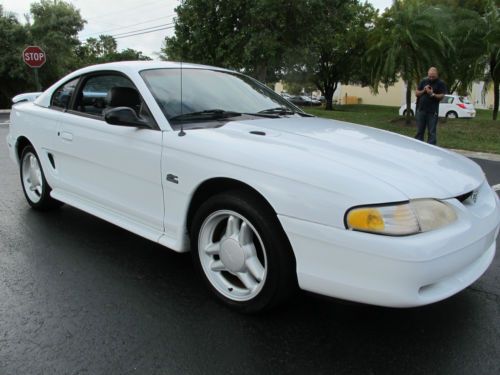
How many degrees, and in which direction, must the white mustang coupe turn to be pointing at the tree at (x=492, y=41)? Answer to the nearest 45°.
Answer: approximately 90° to its left

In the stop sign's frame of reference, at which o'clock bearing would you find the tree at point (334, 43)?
The tree is roughly at 8 o'clock from the stop sign.

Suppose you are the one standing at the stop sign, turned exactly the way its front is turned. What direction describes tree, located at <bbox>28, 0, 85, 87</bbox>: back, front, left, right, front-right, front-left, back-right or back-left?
back

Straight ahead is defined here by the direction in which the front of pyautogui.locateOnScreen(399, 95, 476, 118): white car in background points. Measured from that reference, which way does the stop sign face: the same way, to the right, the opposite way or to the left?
the opposite way

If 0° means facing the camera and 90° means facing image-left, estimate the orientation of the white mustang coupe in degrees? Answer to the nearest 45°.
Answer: approximately 315°

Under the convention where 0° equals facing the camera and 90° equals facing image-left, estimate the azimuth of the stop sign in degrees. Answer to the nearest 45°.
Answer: approximately 0°

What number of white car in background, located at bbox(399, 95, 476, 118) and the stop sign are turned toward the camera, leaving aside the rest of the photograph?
1

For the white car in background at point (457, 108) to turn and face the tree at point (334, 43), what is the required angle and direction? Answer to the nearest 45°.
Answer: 0° — it already faces it

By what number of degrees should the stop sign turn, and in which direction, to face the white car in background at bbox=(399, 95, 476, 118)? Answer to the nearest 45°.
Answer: approximately 90° to its left

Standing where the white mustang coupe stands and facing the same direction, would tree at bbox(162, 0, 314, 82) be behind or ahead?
behind

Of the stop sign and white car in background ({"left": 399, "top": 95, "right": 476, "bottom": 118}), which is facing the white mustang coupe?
the stop sign

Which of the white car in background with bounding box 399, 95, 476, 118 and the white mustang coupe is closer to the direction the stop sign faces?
the white mustang coupe

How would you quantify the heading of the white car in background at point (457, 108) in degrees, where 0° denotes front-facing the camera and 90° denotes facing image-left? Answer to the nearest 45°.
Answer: approximately 135°

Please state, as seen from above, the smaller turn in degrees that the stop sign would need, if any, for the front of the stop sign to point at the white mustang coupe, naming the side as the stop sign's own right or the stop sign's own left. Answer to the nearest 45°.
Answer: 0° — it already faces it
